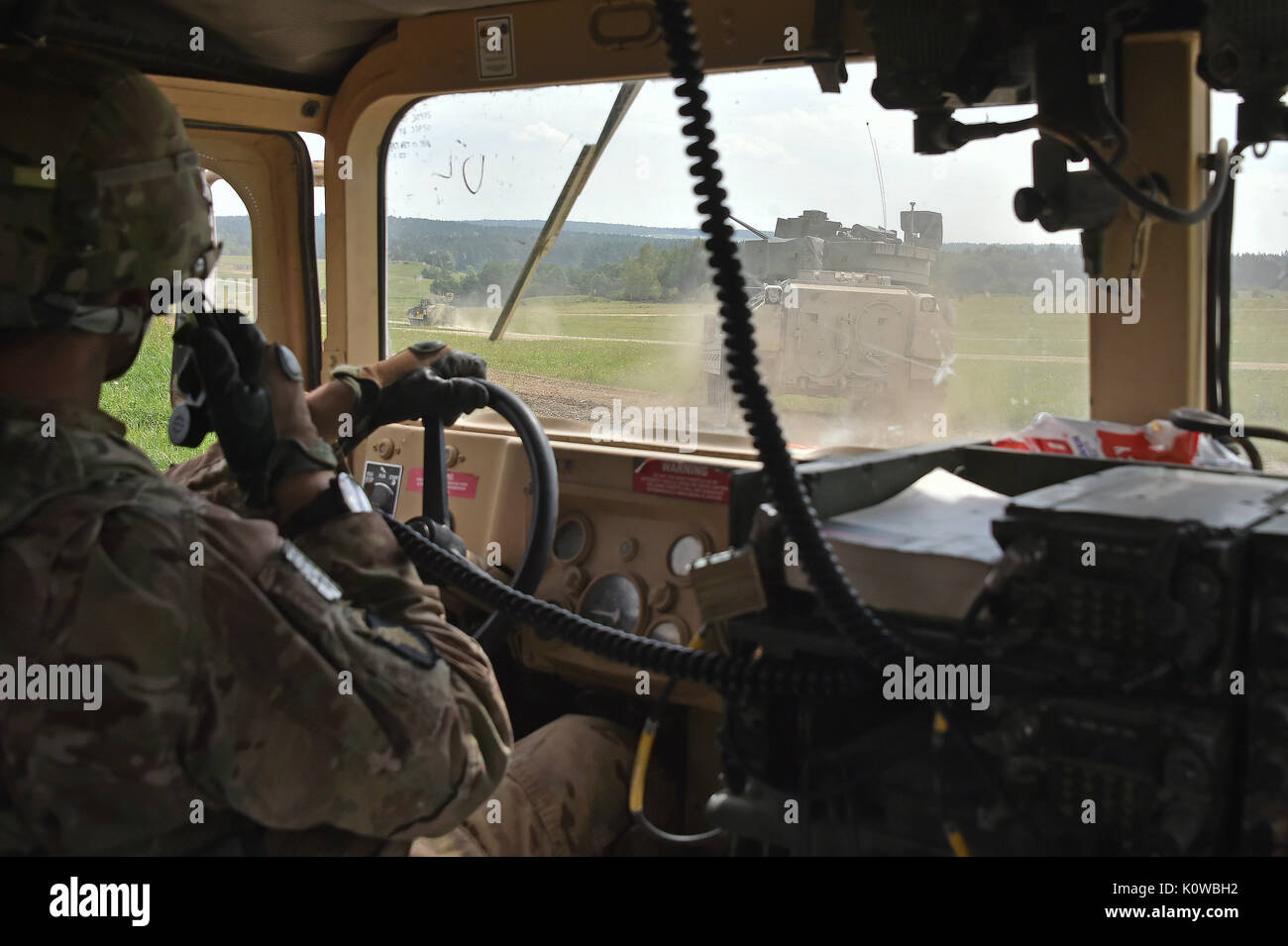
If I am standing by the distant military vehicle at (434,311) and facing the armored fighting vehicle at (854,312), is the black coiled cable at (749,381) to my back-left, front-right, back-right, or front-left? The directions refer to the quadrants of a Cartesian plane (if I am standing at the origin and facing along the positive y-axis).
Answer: front-right

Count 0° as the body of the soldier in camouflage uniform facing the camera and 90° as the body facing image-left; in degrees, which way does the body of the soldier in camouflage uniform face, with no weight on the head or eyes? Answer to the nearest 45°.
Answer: approximately 225°
